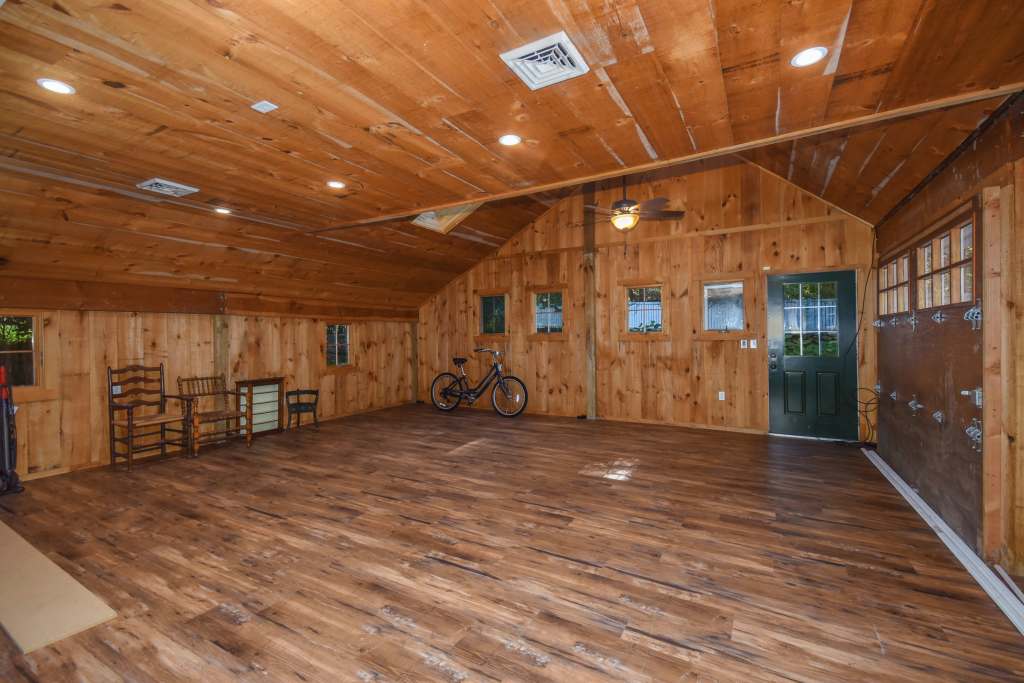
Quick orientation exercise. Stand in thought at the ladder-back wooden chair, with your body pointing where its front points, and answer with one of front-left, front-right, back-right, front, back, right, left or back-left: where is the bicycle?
front-left

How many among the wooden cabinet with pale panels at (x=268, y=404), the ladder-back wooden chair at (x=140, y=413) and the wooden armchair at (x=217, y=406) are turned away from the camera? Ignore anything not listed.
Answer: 0

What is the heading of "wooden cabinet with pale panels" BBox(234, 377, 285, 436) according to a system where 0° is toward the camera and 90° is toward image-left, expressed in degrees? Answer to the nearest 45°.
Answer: approximately 315°

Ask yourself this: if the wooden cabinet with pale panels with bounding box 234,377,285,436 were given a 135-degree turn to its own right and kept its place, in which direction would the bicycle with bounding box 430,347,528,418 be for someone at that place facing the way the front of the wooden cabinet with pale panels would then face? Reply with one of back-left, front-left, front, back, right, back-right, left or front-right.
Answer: back

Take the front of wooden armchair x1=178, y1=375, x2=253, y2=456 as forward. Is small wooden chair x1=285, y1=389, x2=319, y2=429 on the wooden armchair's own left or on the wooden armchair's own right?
on the wooden armchair's own left

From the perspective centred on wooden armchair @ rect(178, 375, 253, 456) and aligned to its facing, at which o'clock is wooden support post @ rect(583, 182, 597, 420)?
The wooden support post is roughly at 11 o'clock from the wooden armchair.

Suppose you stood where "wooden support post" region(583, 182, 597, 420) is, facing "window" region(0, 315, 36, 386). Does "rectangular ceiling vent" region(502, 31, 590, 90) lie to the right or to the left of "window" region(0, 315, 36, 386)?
left

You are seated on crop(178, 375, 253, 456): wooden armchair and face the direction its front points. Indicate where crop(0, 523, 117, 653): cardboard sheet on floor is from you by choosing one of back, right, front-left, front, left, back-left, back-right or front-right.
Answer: front-right

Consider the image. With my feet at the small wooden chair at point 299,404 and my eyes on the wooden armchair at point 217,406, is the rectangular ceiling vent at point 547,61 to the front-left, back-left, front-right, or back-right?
front-left

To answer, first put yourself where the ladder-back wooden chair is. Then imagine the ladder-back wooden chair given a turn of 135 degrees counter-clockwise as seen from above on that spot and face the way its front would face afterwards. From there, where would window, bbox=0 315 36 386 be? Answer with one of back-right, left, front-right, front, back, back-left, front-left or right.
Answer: left

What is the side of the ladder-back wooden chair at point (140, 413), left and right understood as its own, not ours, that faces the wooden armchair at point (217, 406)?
left

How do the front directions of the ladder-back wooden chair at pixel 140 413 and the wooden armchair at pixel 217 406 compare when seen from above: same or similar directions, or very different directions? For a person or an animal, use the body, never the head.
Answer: same or similar directions

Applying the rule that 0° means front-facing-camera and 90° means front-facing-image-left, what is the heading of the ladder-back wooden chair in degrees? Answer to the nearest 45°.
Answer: approximately 315°

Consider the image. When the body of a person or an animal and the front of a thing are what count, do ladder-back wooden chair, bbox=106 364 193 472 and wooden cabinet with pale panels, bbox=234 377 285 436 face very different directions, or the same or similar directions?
same or similar directions

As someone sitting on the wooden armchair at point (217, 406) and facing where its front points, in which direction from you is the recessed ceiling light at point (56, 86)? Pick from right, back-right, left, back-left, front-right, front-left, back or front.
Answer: front-right

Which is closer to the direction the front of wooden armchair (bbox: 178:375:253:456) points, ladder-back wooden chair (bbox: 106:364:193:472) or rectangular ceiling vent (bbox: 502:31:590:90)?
the rectangular ceiling vent

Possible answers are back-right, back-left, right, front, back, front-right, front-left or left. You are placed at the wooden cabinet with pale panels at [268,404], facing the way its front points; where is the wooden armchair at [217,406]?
right
